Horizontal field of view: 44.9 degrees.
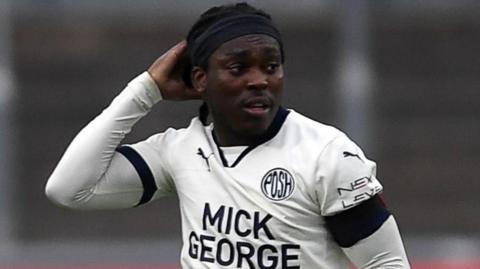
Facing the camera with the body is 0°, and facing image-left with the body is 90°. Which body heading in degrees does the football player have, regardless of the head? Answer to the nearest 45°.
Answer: approximately 0°
